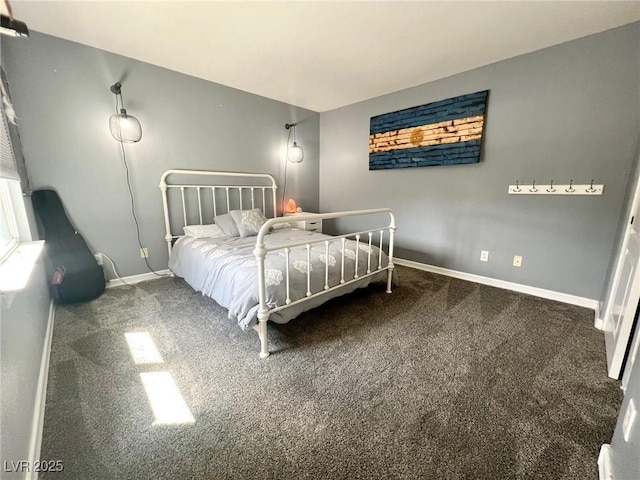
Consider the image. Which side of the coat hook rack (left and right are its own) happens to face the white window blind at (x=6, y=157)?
front

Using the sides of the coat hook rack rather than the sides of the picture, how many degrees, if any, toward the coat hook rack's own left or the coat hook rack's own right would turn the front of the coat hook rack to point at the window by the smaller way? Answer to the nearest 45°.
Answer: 0° — it already faces it

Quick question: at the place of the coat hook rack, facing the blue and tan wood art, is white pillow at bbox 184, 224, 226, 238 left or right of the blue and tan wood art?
left

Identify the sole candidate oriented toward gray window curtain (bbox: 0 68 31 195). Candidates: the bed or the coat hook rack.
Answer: the coat hook rack

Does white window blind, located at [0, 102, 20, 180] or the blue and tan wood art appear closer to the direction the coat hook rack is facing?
the white window blind

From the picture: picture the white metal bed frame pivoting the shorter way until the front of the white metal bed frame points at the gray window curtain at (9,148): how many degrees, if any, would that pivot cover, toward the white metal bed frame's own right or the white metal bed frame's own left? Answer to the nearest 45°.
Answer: approximately 135° to the white metal bed frame's own right

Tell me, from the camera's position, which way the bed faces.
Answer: facing the viewer and to the right of the viewer

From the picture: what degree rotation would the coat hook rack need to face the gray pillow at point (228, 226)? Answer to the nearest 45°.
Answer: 0° — it already faces it

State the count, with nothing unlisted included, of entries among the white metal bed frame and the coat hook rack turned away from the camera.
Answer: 0

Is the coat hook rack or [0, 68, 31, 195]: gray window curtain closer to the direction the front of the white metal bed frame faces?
the coat hook rack

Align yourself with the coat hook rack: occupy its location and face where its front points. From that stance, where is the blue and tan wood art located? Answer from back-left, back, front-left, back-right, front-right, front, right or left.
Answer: front-right

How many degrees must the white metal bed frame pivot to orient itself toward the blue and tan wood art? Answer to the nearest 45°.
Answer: approximately 45° to its left

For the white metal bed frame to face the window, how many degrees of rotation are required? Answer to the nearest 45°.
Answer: approximately 135° to its right

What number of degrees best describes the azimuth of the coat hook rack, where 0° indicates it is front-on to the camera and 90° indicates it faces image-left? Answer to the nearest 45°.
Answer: approximately 45°
